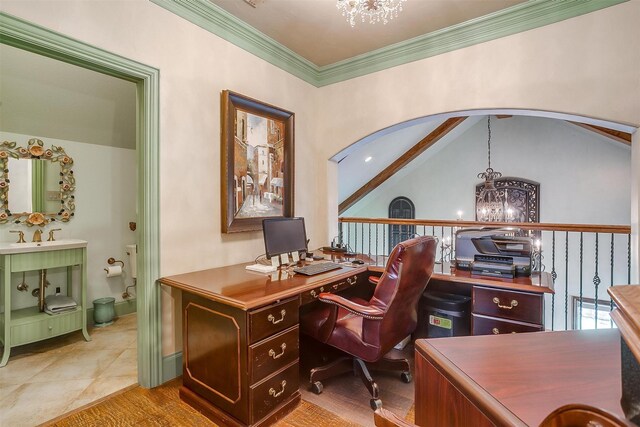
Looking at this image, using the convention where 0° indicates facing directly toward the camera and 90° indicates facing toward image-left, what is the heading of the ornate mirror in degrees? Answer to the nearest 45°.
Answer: approximately 0°

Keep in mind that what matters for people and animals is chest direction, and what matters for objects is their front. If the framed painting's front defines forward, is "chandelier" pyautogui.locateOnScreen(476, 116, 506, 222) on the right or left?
on its left

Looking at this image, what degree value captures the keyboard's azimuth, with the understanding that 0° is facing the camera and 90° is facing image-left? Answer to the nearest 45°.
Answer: approximately 315°

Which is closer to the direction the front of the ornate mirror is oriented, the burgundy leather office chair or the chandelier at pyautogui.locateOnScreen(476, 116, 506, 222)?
the burgundy leather office chair

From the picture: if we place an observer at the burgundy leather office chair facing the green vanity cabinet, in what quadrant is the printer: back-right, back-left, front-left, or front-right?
back-right

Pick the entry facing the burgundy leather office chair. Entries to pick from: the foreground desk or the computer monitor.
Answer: the computer monitor
